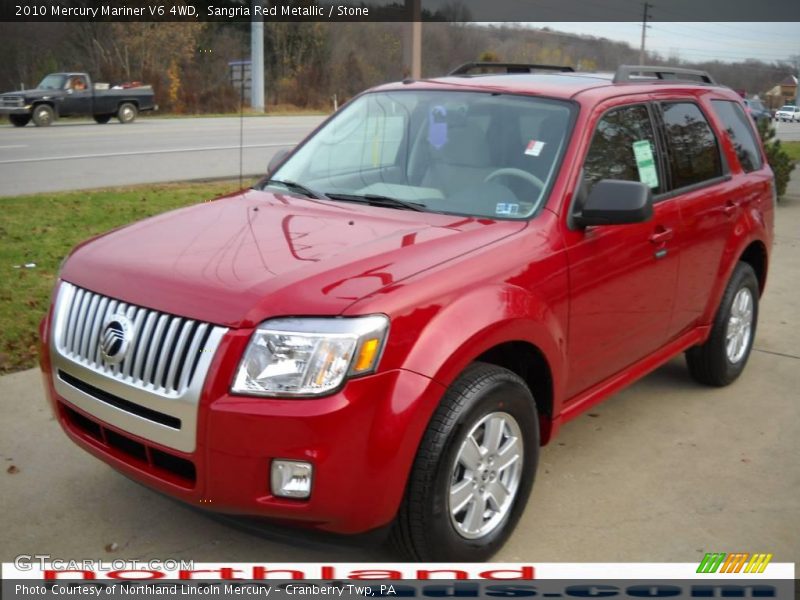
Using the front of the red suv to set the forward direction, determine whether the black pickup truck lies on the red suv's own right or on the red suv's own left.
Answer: on the red suv's own right

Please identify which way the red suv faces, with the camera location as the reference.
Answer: facing the viewer and to the left of the viewer

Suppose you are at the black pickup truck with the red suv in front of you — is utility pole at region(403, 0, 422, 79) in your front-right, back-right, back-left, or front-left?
front-left

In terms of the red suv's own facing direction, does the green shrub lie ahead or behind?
behind

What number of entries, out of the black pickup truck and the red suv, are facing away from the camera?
0

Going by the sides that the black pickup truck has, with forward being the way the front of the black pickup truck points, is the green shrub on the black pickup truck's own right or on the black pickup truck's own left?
on the black pickup truck's own left

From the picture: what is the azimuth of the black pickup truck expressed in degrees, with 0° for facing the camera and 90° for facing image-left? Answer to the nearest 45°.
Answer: approximately 45°

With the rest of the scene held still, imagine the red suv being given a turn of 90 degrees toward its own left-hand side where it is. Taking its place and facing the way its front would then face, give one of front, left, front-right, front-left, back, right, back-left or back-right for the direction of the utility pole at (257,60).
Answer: back-left
